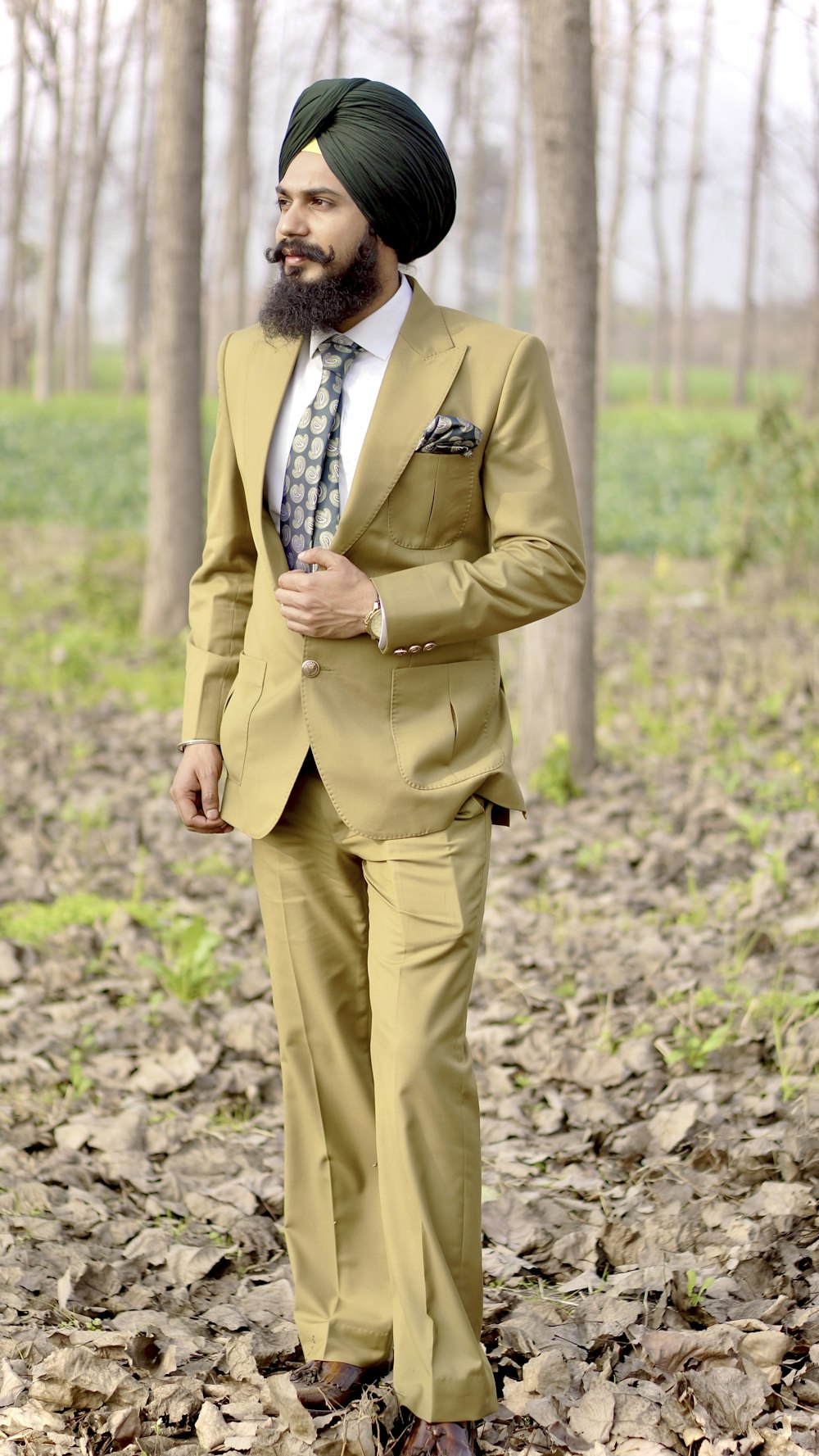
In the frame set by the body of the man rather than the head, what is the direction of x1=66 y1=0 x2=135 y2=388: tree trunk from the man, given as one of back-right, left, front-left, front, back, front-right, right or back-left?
back-right

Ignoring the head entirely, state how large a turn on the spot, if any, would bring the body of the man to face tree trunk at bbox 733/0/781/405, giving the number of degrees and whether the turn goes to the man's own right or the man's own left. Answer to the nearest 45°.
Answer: approximately 135° to the man's own right

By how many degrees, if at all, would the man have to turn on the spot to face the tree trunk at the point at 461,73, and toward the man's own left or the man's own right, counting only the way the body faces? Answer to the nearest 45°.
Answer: approximately 135° to the man's own right

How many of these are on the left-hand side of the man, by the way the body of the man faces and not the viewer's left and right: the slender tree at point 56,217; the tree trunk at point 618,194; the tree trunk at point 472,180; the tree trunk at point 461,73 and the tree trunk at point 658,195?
0

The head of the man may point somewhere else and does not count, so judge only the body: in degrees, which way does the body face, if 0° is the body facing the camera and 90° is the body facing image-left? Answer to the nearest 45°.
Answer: approximately 45°

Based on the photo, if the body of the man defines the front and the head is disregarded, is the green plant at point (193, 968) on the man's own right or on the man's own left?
on the man's own right

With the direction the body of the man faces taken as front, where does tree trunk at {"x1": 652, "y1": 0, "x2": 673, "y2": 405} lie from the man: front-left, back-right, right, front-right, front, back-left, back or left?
back-right

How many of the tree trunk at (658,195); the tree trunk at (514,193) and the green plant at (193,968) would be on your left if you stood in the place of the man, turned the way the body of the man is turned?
0

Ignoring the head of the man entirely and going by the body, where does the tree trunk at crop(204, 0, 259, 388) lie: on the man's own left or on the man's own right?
on the man's own right

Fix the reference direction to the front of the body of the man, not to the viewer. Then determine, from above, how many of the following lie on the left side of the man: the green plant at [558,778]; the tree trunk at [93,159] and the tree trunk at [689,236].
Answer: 0

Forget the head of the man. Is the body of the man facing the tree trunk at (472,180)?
no

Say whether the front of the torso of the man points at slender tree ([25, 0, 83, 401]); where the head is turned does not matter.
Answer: no

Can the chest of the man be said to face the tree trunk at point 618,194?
no

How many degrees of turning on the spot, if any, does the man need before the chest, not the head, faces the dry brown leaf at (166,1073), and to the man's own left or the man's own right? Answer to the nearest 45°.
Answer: approximately 135° to the man's own right

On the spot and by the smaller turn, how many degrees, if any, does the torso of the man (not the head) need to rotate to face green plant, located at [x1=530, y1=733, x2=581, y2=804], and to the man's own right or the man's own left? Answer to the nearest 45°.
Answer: approximately 135° to the man's own right

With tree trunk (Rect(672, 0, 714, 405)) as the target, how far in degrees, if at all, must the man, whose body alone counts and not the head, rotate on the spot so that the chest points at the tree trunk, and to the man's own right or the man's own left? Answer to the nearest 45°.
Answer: approximately 135° to the man's own right
